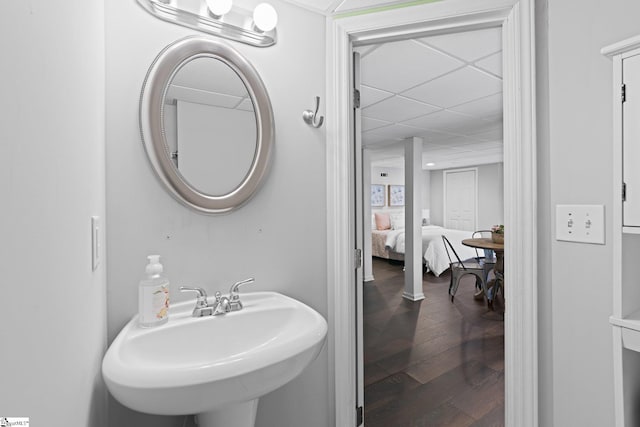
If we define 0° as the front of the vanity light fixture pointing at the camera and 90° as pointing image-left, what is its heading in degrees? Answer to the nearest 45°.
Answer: approximately 315°

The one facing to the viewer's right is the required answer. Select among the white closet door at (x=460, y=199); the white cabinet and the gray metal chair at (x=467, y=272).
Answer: the gray metal chair

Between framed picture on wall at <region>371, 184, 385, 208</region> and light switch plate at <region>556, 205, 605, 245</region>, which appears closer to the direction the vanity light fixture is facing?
the light switch plate

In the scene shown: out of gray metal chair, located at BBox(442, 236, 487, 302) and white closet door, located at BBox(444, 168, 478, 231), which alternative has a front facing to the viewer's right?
the gray metal chair

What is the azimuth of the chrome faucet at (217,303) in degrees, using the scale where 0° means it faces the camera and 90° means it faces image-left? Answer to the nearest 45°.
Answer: approximately 315°

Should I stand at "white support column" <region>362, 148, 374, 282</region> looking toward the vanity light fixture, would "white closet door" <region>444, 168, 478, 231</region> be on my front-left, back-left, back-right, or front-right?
back-left

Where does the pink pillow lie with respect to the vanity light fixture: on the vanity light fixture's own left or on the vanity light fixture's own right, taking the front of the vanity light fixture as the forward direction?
on the vanity light fixture's own left

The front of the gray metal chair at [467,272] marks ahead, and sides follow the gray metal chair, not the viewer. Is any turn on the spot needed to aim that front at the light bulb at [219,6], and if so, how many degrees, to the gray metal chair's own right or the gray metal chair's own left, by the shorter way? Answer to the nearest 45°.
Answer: approximately 90° to the gray metal chair's own right

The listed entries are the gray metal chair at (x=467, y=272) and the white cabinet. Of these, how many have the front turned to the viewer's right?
1

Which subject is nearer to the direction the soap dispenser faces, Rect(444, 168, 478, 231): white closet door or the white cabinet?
the white cabinet

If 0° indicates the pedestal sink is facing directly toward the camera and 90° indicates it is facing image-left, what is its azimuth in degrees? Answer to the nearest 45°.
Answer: approximately 315°

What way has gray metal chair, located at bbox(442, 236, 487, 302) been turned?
to the viewer's right
